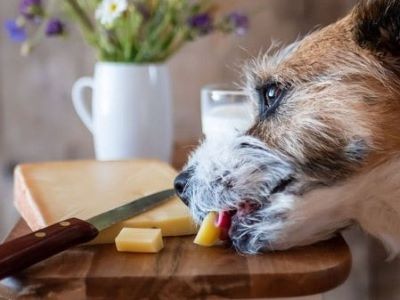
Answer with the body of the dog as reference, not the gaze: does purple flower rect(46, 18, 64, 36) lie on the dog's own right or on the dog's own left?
on the dog's own right

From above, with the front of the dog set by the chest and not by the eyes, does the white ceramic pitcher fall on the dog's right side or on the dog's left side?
on the dog's right side

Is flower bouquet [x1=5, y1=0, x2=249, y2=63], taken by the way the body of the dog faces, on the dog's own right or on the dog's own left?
on the dog's own right

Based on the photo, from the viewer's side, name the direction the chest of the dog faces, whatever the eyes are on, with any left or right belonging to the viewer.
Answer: facing to the left of the viewer
